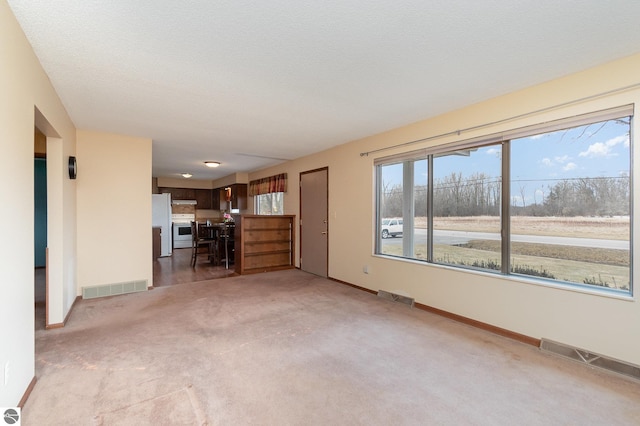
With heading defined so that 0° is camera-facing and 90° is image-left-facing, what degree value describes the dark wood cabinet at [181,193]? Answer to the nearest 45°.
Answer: approximately 0°

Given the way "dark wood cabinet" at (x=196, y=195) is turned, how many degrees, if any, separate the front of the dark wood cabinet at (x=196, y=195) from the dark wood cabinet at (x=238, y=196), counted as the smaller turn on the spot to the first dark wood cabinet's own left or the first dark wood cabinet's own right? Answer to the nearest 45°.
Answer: approximately 45° to the first dark wood cabinet's own left

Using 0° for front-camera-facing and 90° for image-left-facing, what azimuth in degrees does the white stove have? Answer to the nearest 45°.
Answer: approximately 0°

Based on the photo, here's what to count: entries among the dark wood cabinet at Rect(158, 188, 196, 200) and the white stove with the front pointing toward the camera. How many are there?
2
